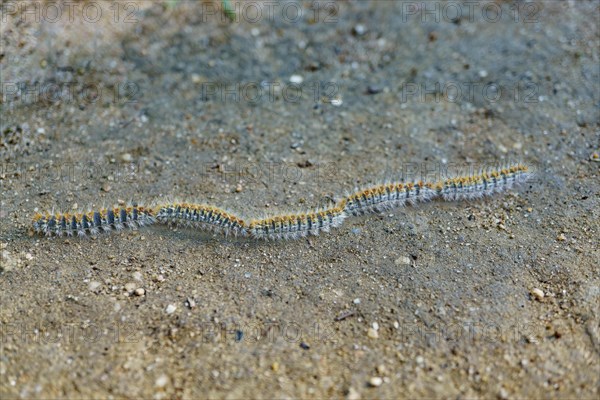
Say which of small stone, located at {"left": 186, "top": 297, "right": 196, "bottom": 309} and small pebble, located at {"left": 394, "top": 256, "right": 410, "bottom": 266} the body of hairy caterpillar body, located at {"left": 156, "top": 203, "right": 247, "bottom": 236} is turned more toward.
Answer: the small stone

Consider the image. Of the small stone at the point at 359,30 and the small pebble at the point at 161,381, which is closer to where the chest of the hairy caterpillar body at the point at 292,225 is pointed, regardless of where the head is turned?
the small pebble

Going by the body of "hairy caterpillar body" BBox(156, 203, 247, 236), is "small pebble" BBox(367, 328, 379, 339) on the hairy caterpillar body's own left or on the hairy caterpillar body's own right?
on the hairy caterpillar body's own left

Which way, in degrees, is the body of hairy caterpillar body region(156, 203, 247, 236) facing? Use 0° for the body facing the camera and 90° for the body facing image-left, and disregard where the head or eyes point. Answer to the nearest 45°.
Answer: approximately 90°

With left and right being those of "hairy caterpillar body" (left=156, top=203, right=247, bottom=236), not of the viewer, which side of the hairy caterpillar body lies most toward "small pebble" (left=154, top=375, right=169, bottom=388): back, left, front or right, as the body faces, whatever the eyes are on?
left

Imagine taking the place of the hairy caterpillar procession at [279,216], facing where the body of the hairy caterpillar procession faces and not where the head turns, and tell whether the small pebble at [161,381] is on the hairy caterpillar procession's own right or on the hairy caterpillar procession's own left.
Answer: on the hairy caterpillar procession's own left

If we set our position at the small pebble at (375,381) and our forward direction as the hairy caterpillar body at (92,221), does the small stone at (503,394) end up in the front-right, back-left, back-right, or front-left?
back-right

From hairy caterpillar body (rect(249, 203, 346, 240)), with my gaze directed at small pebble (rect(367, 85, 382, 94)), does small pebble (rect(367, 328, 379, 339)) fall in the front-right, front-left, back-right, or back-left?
back-right

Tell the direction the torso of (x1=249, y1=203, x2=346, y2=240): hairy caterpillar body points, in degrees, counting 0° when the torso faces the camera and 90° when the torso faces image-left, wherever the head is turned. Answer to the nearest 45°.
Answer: approximately 90°

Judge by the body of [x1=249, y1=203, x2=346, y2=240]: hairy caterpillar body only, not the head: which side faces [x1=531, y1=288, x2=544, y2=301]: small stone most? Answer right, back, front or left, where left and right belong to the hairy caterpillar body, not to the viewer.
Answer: back

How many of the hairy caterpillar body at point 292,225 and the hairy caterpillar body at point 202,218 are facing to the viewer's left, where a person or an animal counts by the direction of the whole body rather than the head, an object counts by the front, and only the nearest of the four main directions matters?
2

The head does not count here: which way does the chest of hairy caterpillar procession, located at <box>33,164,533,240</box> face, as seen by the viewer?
to the viewer's left
